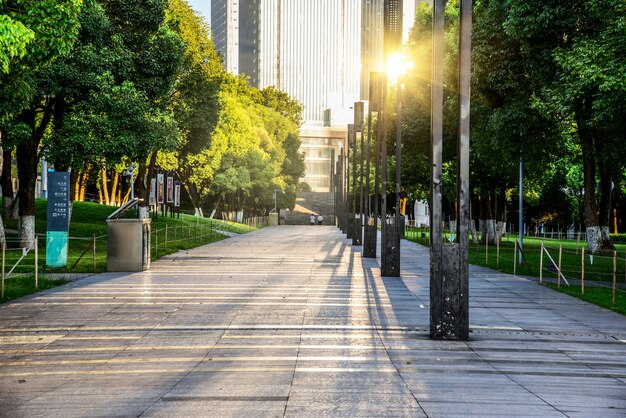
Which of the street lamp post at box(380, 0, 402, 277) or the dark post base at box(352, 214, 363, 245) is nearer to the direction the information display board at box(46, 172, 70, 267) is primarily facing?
the street lamp post

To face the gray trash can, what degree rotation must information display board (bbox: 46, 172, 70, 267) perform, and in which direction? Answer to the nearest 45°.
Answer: approximately 90° to its left

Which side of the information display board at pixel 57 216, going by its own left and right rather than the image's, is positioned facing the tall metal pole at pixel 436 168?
front

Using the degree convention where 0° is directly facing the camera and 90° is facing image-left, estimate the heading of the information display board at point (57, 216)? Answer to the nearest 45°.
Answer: approximately 0°

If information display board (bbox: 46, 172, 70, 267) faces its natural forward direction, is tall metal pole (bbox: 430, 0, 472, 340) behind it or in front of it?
in front

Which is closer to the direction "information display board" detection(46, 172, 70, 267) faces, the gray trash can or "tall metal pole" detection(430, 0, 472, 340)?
the tall metal pole

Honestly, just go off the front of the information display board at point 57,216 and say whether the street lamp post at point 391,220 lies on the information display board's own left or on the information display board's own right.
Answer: on the information display board's own left

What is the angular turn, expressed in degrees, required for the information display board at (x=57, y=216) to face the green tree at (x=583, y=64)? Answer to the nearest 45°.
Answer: approximately 90° to its left
